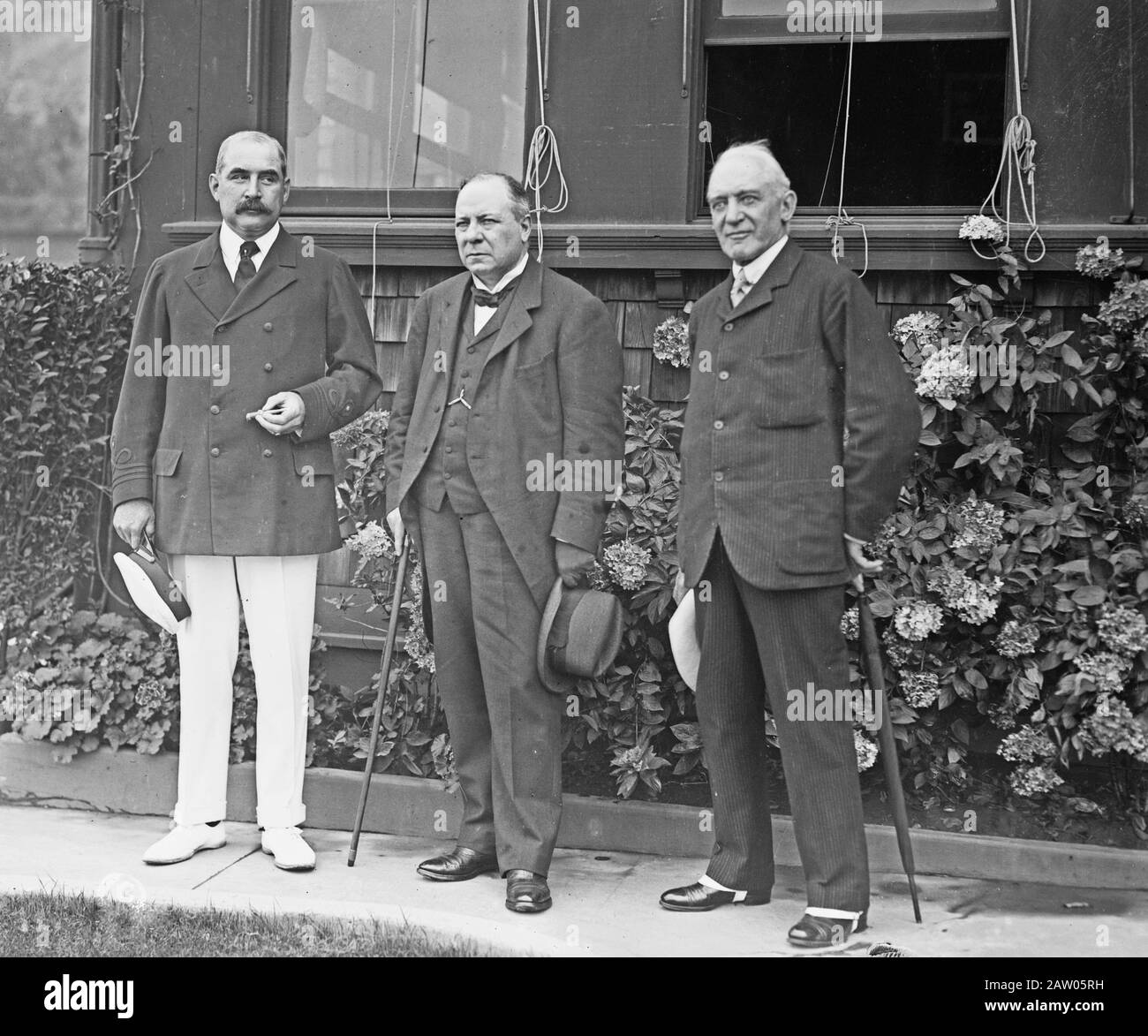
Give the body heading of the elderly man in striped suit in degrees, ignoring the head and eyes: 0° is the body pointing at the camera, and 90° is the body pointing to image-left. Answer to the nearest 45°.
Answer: approximately 45°

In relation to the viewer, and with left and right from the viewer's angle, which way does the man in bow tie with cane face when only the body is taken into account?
facing the viewer and to the left of the viewer

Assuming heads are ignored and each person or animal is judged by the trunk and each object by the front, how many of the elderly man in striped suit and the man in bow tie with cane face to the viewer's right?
0

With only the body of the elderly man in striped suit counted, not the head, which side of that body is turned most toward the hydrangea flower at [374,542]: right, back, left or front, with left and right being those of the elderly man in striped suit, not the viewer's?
right

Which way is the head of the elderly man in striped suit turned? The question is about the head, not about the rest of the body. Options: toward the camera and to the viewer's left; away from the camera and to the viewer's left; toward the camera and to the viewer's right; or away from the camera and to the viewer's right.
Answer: toward the camera and to the viewer's left

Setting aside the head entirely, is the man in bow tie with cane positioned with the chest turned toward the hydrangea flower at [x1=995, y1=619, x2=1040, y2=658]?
no

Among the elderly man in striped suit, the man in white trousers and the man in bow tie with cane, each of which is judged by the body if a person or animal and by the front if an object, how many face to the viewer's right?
0

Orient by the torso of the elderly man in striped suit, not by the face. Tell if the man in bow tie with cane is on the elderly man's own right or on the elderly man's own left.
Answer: on the elderly man's own right

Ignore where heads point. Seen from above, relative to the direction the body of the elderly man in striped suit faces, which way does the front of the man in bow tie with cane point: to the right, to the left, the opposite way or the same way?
the same way

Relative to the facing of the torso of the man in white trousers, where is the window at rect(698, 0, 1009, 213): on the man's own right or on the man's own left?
on the man's own left

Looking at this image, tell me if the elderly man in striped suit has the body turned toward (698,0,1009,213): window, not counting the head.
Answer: no

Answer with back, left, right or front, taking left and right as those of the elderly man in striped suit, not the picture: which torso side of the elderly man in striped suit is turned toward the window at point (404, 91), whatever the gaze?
right

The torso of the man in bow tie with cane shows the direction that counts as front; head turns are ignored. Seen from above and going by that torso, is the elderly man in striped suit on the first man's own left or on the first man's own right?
on the first man's own left

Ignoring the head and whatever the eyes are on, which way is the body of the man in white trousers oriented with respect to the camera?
toward the camera

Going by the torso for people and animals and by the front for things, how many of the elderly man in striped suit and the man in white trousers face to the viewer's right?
0

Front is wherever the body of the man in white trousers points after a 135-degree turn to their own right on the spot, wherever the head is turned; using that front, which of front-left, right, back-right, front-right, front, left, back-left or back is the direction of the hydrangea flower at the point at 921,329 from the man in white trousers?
back-right

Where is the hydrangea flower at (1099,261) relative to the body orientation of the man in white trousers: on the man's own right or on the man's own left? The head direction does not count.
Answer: on the man's own left
